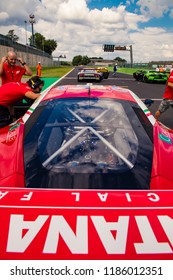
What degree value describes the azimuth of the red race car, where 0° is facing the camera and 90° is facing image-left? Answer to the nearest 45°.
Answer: approximately 180°

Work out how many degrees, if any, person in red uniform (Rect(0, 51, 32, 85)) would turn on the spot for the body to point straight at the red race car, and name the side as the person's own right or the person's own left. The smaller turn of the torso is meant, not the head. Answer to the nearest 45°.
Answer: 0° — they already face it

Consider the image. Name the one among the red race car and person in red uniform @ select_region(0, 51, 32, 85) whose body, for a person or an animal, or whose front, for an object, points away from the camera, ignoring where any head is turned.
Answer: the red race car

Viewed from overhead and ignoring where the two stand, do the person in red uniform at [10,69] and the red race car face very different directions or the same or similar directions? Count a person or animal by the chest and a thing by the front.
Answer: very different directions

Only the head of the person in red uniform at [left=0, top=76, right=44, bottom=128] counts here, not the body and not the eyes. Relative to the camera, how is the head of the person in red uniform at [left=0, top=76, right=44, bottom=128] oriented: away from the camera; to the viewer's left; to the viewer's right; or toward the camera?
to the viewer's right
